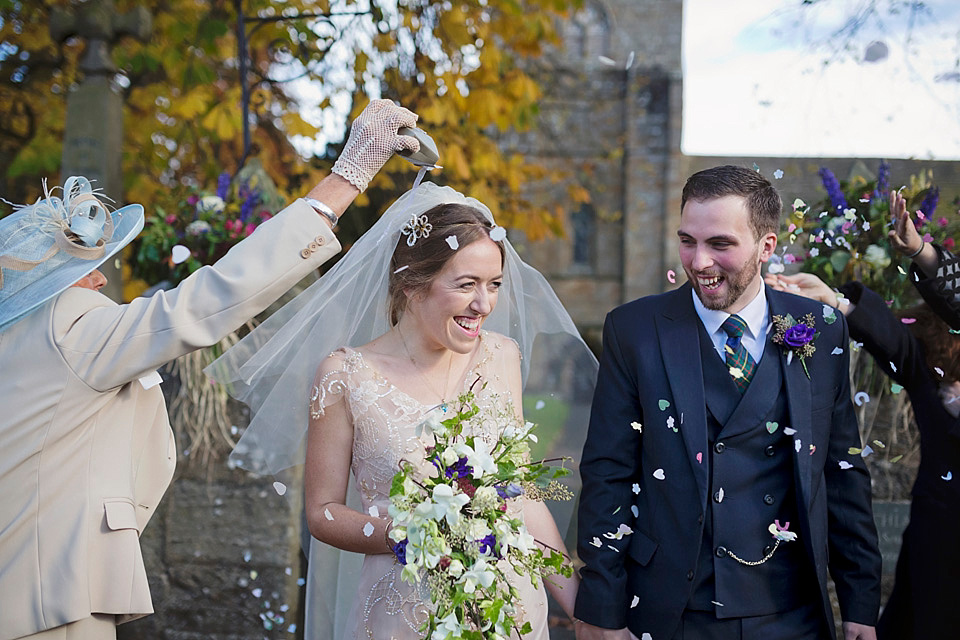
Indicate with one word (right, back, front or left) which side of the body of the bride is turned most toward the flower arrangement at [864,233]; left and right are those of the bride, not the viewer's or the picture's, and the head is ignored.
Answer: left

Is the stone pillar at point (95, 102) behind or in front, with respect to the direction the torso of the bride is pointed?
behind

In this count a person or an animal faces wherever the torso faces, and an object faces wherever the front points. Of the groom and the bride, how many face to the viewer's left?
0

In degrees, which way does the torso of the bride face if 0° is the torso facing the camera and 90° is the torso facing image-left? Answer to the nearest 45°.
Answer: approximately 315°

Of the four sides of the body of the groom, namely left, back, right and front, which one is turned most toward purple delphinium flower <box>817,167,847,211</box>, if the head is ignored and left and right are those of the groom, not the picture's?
back

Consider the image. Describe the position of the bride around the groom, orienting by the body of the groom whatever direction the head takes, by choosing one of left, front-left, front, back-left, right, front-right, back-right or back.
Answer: right

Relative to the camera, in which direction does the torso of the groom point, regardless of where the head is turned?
toward the camera

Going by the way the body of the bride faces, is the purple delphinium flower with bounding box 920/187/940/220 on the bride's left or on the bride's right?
on the bride's left

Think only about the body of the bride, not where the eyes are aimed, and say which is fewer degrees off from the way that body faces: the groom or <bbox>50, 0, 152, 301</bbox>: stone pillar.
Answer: the groom
